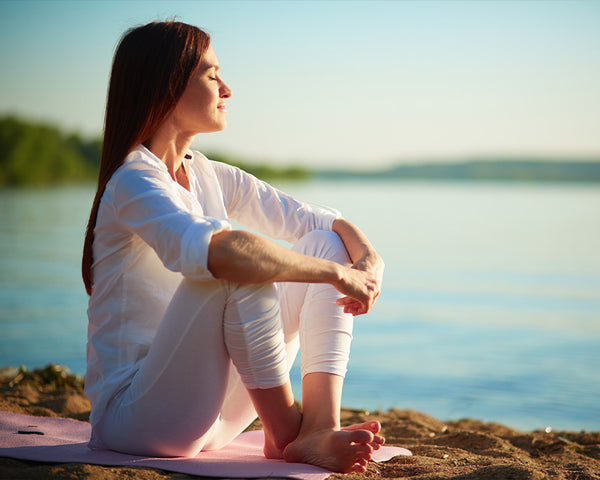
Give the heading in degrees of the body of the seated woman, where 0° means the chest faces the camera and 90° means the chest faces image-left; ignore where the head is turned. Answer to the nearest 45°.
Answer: approximately 315°

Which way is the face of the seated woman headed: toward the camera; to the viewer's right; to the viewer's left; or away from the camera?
to the viewer's right
